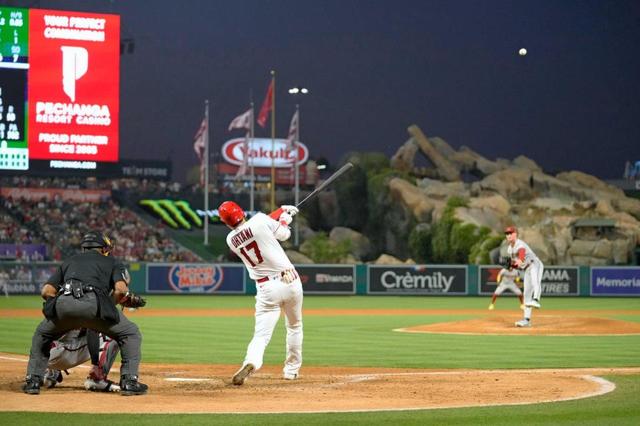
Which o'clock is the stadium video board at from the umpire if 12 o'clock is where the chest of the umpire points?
The stadium video board is roughly at 12 o'clock from the umpire.

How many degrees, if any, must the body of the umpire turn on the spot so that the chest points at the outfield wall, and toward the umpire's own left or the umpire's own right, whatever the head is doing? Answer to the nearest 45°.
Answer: approximately 45° to the umpire's own right

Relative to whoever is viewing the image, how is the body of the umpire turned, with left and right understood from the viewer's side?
facing away from the viewer

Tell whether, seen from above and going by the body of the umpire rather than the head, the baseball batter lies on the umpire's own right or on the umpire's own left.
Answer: on the umpire's own right
